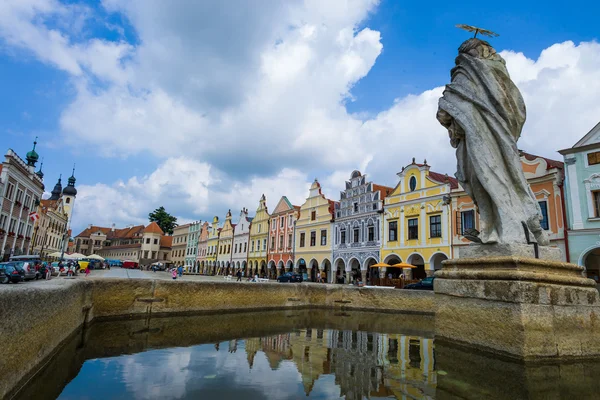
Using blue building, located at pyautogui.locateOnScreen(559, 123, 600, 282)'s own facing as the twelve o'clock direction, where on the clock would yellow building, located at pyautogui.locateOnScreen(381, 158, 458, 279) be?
The yellow building is roughly at 2 o'clock from the blue building.

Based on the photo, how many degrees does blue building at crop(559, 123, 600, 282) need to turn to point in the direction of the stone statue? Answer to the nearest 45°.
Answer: approximately 45° to its left

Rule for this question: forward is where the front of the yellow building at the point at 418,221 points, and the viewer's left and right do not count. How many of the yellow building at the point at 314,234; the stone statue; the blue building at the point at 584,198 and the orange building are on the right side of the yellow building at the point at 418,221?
1

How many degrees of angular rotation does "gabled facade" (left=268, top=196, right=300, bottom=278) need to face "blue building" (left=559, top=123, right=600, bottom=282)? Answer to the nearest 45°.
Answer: approximately 90° to its left

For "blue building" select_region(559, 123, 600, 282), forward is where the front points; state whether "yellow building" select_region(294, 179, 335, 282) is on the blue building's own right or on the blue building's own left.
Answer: on the blue building's own right

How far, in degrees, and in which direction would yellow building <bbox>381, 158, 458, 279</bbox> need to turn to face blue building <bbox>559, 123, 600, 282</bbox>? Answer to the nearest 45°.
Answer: approximately 90° to its left

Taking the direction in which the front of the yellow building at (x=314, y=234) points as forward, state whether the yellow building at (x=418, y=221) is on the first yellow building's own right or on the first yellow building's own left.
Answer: on the first yellow building's own left

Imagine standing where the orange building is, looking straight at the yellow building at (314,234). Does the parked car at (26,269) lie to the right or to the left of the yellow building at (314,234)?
left

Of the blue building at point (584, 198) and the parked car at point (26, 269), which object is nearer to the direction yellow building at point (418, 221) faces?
the parked car

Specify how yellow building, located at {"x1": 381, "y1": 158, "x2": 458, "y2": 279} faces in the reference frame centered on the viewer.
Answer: facing the viewer and to the left of the viewer

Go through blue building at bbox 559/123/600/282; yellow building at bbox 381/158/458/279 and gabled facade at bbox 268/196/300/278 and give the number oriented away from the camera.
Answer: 0

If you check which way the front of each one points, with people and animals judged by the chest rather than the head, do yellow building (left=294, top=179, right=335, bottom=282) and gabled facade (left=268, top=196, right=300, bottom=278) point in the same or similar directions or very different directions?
same or similar directions

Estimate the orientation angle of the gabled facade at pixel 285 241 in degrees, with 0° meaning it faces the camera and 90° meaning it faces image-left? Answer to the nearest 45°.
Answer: approximately 45°

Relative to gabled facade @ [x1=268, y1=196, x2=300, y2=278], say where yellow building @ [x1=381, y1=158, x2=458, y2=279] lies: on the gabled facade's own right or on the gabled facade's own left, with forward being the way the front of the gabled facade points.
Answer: on the gabled facade's own left

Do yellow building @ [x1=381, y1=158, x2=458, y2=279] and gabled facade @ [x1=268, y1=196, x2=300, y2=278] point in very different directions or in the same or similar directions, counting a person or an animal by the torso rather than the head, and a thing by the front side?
same or similar directions
